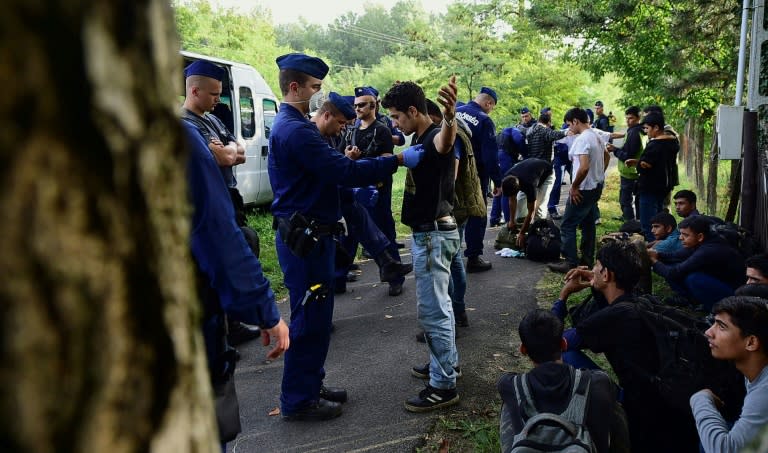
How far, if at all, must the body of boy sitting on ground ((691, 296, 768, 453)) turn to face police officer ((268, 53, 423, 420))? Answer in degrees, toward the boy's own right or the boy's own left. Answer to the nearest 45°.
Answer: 0° — they already face them

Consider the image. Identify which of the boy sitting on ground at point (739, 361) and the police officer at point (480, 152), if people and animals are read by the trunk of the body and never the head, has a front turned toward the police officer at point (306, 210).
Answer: the boy sitting on ground

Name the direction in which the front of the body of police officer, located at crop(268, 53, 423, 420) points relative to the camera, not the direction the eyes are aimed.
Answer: to the viewer's right

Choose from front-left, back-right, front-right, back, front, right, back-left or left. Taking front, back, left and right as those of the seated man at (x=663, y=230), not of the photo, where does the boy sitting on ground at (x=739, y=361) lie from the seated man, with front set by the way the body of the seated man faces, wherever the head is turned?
left

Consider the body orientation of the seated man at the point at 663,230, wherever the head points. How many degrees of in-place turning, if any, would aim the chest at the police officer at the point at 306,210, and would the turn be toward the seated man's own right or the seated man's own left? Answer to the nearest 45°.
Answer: approximately 45° to the seated man's own left

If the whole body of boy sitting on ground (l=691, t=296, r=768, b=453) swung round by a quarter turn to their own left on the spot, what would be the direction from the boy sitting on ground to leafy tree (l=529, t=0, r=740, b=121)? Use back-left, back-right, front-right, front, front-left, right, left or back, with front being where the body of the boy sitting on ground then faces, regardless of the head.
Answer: back

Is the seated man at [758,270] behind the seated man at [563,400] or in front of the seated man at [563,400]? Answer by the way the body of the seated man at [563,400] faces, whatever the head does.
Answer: in front

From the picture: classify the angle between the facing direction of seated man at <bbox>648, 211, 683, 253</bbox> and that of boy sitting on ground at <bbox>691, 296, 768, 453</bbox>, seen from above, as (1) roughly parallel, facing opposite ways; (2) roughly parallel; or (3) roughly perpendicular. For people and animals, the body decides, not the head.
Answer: roughly parallel

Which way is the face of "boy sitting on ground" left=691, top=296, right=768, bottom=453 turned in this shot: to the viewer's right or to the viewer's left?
to the viewer's left

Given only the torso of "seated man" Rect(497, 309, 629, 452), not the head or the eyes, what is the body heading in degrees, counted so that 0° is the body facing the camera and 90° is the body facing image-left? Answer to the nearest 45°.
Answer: approximately 180°

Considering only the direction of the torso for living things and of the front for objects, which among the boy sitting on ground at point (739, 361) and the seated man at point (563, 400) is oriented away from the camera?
the seated man

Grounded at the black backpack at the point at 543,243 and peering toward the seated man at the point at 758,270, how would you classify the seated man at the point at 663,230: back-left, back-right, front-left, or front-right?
front-left

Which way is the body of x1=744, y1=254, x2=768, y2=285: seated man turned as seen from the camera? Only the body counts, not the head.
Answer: to the viewer's left

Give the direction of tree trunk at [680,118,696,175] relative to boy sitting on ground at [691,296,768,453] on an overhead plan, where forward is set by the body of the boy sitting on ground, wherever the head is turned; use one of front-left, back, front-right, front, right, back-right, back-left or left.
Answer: right

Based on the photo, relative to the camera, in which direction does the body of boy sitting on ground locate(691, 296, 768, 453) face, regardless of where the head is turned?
to the viewer's left

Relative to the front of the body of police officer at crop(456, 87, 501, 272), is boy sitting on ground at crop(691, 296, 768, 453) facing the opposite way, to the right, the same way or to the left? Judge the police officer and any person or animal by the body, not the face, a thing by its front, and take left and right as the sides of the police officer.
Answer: to the left

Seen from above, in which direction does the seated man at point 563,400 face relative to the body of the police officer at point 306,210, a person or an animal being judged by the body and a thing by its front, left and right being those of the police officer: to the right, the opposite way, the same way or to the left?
to the left

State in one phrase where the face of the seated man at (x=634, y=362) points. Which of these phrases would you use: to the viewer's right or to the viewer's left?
to the viewer's left

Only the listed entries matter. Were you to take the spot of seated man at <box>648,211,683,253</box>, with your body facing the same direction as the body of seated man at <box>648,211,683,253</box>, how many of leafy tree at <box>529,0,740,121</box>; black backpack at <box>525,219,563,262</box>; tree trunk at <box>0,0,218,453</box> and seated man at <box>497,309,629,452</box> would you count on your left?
2
